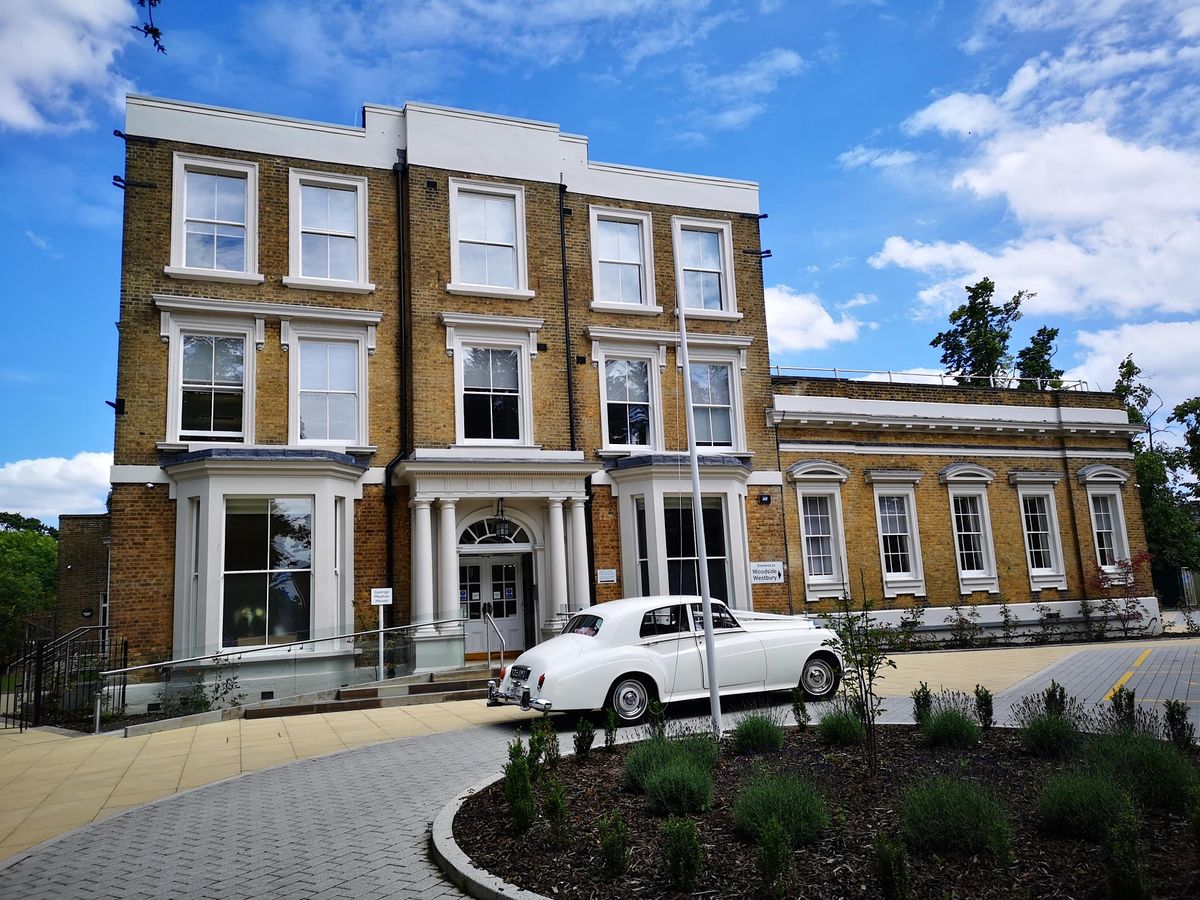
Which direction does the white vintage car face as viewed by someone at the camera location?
facing away from the viewer and to the right of the viewer

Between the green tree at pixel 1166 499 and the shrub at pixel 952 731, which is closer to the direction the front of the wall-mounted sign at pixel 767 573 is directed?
the shrub

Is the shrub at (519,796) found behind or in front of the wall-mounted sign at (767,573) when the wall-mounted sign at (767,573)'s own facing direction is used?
in front

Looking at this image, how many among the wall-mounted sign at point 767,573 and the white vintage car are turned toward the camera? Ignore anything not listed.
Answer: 1

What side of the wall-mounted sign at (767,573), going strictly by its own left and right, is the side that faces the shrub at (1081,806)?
front

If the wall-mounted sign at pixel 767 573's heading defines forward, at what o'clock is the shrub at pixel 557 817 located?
The shrub is roughly at 12 o'clock from the wall-mounted sign.

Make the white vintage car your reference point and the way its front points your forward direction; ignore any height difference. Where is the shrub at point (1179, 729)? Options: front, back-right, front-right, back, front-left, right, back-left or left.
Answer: right

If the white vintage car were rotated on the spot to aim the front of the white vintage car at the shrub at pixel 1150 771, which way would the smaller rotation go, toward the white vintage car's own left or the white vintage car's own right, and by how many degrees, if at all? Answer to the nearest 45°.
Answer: approximately 90° to the white vintage car's own right

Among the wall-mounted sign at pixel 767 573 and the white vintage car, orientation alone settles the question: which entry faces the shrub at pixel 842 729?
the wall-mounted sign

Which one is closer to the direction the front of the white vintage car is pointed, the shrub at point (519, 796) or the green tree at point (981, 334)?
the green tree

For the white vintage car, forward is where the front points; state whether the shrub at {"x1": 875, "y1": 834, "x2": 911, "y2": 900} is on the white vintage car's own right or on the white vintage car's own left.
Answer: on the white vintage car's own right

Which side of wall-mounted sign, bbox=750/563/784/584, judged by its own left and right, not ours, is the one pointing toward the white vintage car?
front

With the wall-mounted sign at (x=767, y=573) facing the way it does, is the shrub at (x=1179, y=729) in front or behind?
in front

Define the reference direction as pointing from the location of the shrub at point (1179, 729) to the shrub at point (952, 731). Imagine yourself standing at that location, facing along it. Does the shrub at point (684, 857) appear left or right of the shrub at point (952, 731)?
left

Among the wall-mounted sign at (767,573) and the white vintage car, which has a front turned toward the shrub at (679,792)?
the wall-mounted sign

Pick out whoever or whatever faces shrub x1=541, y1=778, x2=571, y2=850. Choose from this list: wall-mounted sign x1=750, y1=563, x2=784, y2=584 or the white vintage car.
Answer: the wall-mounted sign
